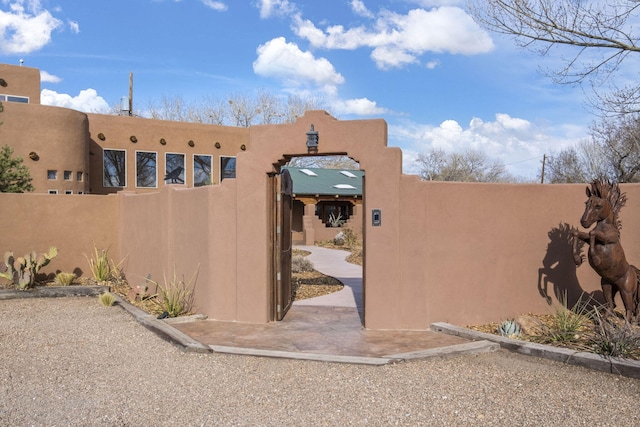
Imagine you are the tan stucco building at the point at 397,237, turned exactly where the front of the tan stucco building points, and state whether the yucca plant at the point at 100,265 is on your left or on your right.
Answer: on your right

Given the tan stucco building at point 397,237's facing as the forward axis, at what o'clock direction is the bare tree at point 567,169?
The bare tree is roughly at 7 o'clock from the tan stucco building.

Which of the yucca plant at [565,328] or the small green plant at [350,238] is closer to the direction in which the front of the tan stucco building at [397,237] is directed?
the yucca plant

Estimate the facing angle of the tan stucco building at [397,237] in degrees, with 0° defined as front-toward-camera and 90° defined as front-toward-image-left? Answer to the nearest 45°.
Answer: approximately 0°

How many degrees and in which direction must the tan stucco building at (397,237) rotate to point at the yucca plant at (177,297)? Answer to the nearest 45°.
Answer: approximately 90° to its right

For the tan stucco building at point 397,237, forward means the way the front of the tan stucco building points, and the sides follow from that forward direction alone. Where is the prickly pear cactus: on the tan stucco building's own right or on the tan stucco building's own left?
on the tan stucco building's own right

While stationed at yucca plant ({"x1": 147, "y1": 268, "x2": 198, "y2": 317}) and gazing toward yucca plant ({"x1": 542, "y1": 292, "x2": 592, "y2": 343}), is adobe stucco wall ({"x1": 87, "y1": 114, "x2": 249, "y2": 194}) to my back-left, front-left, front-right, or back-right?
back-left

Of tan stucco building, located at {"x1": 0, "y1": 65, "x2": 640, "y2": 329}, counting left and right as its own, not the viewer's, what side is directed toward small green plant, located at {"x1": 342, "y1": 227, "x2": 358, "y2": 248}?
back
